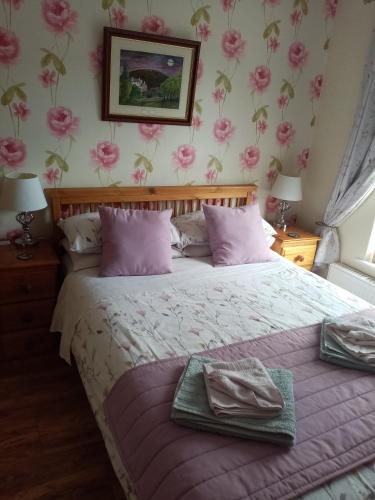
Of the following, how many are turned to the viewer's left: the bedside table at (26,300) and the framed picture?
0

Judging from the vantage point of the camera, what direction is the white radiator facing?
facing the viewer and to the left of the viewer

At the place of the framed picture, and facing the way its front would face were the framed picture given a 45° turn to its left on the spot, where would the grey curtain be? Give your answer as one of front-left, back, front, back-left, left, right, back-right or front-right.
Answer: front

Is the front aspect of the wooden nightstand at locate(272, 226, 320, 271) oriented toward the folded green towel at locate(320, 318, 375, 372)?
yes

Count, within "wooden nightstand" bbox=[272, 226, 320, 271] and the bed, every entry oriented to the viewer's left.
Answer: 0

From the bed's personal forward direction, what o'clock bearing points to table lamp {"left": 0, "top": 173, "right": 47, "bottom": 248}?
The table lamp is roughly at 5 o'clock from the bed.

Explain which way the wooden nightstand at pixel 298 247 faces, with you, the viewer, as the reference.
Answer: facing the viewer

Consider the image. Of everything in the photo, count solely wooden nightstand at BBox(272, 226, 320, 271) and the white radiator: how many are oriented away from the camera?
0

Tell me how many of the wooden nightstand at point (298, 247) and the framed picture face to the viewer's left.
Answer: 0

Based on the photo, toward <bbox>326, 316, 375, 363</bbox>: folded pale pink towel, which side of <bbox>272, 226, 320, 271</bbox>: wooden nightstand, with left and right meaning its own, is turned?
front

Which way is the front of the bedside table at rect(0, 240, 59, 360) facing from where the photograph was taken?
facing the viewer and to the right of the viewer

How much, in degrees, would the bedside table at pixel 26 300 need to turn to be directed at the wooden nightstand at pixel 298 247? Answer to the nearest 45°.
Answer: approximately 45° to its left

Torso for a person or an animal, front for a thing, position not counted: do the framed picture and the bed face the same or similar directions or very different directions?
same or similar directions

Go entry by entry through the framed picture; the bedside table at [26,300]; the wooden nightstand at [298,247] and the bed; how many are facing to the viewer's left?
0

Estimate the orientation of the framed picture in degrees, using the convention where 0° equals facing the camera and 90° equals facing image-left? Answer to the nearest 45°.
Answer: approximately 315°

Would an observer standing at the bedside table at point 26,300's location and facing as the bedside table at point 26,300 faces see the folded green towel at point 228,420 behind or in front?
in front

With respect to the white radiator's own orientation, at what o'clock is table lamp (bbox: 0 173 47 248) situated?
The table lamp is roughly at 12 o'clock from the white radiator.

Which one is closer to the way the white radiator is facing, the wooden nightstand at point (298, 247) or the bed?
the bed

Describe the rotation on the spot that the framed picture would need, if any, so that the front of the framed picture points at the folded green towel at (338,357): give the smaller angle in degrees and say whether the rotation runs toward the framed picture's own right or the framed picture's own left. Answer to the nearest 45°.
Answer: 0° — it already faces it

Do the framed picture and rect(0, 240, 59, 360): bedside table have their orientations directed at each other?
no

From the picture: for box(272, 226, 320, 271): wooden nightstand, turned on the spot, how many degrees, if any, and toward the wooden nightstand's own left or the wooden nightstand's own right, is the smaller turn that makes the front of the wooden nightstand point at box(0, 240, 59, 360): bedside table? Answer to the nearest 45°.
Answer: approximately 45° to the wooden nightstand's own right

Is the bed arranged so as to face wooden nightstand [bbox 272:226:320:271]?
no
